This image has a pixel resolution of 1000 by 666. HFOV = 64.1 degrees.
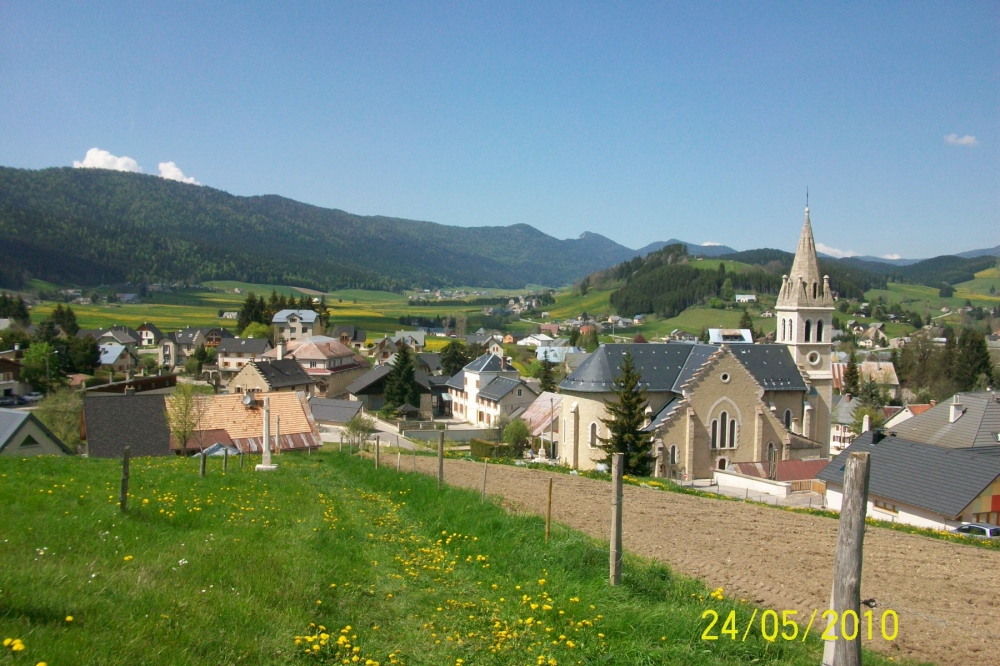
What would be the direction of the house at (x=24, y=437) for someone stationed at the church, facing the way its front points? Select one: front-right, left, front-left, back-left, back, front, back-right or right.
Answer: back-right

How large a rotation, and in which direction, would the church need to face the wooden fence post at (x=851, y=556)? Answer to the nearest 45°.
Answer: approximately 90° to its right

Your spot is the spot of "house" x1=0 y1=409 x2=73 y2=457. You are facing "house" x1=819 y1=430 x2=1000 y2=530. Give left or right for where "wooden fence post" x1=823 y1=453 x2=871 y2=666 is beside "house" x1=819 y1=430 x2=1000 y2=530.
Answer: right

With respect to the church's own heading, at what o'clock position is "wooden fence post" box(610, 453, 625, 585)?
The wooden fence post is roughly at 3 o'clock from the church.

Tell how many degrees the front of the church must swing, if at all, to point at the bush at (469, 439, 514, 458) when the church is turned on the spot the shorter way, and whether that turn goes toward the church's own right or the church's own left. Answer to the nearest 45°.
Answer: approximately 180°

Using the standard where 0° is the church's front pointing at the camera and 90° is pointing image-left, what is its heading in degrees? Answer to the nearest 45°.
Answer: approximately 270°
